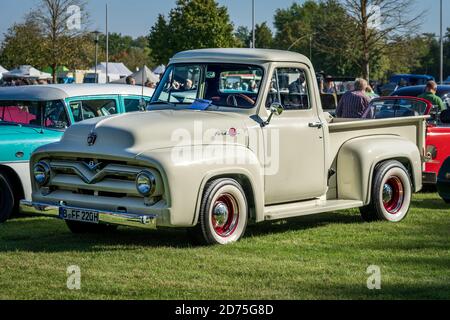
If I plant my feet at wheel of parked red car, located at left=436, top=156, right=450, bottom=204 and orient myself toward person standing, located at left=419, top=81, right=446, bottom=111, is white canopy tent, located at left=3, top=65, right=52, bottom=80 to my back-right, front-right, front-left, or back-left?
front-left

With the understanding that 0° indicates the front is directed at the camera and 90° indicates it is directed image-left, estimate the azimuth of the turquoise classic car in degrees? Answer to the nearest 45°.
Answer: approximately 45°

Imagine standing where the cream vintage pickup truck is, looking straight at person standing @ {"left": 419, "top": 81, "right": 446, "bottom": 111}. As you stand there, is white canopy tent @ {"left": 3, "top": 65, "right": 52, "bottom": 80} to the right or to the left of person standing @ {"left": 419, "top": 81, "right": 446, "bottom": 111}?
left

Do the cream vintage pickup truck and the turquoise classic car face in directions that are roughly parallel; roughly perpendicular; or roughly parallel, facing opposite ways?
roughly parallel

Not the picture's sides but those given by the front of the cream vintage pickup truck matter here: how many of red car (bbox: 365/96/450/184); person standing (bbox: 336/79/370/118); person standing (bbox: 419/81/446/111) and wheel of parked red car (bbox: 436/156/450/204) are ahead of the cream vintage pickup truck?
0

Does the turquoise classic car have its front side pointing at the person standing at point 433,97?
no

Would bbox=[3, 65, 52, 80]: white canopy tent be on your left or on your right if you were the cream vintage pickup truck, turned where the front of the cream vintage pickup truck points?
on your right

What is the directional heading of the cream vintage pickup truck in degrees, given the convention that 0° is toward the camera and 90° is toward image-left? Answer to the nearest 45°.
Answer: approximately 45°

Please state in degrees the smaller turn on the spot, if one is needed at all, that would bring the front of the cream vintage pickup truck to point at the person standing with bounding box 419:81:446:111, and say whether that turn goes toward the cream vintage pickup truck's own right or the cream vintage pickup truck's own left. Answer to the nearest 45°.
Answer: approximately 180°

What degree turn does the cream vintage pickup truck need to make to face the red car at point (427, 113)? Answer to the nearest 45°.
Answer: approximately 180°

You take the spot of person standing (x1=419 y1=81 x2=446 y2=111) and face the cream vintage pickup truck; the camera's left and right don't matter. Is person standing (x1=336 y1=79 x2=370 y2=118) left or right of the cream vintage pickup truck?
right

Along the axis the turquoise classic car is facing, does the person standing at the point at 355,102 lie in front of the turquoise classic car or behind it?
behind

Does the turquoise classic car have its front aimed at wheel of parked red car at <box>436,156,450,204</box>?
no

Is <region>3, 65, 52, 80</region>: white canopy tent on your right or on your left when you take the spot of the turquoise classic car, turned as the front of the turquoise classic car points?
on your right

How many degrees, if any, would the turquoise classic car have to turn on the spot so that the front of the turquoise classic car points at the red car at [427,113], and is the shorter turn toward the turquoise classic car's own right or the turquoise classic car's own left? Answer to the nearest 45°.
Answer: approximately 135° to the turquoise classic car's own left

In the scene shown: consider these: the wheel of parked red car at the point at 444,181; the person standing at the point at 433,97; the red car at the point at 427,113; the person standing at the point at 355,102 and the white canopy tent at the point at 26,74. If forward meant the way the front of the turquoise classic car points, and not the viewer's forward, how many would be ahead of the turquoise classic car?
0

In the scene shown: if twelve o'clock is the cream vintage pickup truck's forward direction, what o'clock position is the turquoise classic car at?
The turquoise classic car is roughly at 3 o'clock from the cream vintage pickup truck.

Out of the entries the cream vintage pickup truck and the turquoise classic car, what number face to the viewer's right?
0
